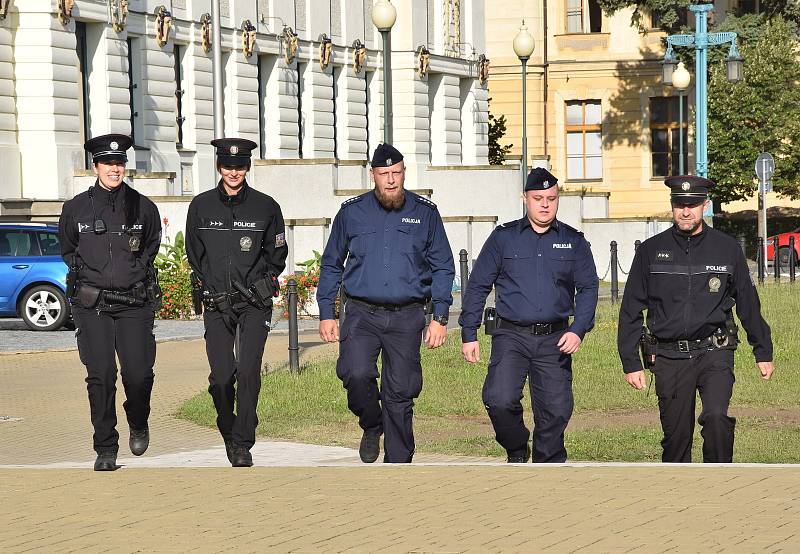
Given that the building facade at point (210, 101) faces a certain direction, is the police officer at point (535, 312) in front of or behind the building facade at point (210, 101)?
in front

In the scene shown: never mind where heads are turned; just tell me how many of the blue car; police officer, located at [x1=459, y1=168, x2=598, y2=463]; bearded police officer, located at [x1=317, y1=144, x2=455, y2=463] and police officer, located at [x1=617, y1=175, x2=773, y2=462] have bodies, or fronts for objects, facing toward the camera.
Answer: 3

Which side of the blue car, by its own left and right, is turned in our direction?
left

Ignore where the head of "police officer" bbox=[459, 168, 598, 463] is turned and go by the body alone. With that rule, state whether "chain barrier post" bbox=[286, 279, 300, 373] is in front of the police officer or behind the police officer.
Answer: behind

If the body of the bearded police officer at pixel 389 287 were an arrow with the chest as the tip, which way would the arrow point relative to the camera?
toward the camera

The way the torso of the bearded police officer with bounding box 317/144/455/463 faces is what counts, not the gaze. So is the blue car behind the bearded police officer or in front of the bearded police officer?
behind

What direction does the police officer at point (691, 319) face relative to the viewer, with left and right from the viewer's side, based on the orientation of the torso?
facing the viewer

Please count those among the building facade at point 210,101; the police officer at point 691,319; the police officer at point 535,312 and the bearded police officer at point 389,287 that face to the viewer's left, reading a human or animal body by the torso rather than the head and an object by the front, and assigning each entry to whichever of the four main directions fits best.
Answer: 0

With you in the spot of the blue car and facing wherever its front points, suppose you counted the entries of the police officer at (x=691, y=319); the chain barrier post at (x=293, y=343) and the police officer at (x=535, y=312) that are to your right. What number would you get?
0

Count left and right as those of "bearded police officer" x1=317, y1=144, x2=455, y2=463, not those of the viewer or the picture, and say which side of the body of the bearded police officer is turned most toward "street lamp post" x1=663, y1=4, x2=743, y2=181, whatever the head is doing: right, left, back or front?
back

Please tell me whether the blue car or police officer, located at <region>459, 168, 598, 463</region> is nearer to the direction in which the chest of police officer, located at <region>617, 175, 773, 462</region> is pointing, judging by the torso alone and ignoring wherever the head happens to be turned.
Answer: the police officer

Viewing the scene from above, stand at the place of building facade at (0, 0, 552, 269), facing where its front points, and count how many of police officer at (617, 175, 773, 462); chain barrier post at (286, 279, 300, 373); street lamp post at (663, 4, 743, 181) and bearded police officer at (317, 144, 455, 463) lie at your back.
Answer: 0

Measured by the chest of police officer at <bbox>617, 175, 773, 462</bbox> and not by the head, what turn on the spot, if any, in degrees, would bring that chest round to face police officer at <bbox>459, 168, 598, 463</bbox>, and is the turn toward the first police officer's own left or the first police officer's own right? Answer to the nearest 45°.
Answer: approximately 90° to the first police officer's own right

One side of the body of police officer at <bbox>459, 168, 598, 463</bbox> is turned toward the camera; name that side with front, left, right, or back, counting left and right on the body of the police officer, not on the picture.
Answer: front

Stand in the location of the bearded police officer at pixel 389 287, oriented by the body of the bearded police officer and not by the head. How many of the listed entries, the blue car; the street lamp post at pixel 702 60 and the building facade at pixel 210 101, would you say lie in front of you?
0

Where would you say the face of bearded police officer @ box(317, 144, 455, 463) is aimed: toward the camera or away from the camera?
toward the camera

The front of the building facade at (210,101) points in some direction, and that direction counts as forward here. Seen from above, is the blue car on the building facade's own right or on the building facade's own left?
on the building facade's own right
